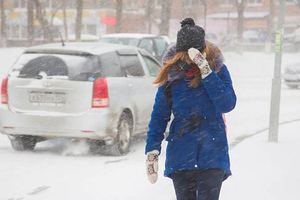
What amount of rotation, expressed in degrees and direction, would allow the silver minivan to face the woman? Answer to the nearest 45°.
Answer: approximately 135° to its right

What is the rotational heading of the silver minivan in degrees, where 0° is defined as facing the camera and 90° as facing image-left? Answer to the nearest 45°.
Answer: approximately 225°

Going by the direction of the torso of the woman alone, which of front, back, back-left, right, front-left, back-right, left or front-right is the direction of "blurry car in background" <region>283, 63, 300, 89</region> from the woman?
back

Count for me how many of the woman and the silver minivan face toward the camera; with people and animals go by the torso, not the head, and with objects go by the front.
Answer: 1

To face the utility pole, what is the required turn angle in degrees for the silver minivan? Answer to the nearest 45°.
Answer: approximately 45° to its right

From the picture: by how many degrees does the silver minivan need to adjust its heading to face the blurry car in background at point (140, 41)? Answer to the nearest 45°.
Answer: approximately 45° to its left

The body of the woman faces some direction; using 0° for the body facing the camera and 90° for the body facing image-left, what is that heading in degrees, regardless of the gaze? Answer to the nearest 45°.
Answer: approximately 0°

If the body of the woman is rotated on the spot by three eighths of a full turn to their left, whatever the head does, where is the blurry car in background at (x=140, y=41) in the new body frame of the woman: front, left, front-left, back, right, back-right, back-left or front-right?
front-left
